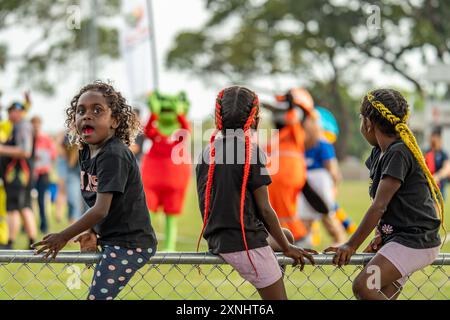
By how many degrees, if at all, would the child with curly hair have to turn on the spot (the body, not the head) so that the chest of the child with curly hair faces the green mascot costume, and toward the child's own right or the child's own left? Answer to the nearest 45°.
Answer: approximately 135° to the child's own right

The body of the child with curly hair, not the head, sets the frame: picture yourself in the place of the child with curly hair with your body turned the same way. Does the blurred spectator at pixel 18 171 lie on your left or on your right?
on your right

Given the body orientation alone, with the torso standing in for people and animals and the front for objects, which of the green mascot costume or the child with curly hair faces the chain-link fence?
the green mascot costume

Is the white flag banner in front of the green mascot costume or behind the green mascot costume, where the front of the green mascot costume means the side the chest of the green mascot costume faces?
behind

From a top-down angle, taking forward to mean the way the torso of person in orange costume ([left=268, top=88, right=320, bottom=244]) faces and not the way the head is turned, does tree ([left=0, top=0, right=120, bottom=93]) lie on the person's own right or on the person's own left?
on the person's own right

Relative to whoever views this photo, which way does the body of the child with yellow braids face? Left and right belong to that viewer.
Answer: facing away from the viewer and to the left of the viewer

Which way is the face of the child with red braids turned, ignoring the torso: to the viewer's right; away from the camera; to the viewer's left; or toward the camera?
away from the camera

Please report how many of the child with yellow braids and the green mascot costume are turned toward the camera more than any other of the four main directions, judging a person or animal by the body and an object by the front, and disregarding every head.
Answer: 1
